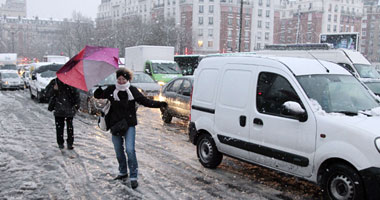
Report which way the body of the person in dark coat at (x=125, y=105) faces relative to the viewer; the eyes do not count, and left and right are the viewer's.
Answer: facing the viewer

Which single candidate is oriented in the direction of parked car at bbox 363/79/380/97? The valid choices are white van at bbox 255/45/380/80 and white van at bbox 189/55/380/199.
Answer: white van at bbox 255/45/380/80

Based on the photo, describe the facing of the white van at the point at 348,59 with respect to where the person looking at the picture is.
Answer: facing the viewer and to the right of the viewer

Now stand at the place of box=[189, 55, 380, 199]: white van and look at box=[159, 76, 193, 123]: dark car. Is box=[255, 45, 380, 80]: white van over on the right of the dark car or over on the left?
right

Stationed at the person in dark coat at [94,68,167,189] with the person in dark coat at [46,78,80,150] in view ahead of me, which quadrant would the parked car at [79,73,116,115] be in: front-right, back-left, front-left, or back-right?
front-right

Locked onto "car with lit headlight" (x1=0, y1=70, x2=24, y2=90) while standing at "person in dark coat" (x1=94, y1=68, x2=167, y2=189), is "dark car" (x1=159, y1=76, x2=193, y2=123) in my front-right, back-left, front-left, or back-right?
front-right

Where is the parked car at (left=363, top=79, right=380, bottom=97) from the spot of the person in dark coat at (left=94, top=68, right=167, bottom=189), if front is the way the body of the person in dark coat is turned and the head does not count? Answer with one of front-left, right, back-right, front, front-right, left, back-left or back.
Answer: back-left

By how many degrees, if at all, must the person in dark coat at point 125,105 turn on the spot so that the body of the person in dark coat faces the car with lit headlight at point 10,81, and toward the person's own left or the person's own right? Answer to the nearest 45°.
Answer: approximately 180°

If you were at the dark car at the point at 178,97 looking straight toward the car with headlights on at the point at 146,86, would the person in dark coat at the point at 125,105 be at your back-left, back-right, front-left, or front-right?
back-left
